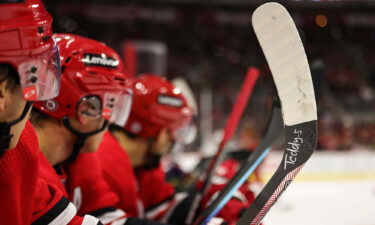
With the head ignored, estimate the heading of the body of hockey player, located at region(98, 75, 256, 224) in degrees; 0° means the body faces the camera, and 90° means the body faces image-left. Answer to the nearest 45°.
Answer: approximately 270°

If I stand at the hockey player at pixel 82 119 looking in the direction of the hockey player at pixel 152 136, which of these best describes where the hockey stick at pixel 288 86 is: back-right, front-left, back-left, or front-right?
back-right

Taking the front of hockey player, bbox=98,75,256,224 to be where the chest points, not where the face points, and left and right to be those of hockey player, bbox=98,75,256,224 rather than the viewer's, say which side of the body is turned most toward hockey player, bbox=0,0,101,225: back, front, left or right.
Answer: right

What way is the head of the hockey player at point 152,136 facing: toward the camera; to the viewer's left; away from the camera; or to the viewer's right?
to the viewer's right

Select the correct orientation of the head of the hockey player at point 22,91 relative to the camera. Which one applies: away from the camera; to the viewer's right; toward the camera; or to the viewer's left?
to the viewer's right

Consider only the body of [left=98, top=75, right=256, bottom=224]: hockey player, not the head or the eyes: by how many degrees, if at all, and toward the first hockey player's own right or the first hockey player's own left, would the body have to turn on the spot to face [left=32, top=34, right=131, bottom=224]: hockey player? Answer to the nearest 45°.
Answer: approximately 90° to the first hockey player's own right

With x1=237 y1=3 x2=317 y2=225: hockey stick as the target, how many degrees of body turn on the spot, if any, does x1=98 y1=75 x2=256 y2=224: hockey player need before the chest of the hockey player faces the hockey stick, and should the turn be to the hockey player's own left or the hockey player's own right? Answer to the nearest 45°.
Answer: approximately 90° to the hockey player's own right
